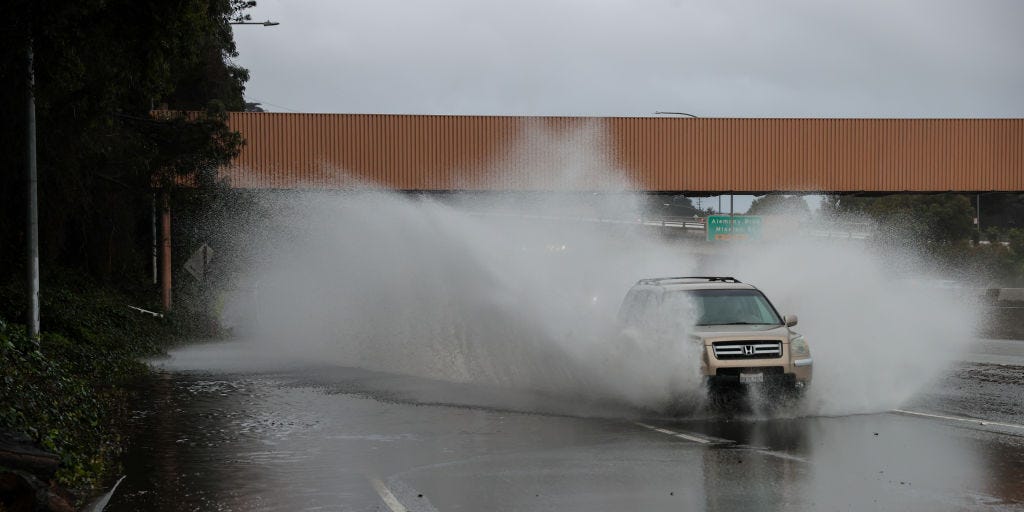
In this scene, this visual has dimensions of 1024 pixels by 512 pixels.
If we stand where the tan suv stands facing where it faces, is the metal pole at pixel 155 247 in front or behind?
behind

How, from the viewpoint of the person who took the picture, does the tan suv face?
facing the viewer and to the right of the viewer

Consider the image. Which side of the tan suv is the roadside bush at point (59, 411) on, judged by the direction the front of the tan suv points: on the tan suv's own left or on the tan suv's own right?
on the tan suv's own right

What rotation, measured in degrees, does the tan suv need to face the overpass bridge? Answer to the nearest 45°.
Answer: approximately 135° to its left
